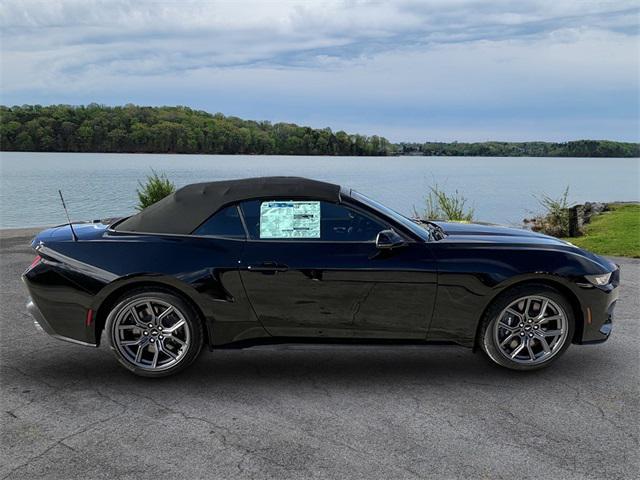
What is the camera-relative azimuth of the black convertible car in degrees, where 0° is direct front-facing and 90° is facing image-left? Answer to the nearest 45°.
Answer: approximately 270°

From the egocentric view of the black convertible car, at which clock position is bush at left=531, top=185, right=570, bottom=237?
The bush is roughly at 10 o'clock from the black convertible car.

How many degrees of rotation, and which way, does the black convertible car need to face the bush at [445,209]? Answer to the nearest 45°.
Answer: approximately 90° to its left

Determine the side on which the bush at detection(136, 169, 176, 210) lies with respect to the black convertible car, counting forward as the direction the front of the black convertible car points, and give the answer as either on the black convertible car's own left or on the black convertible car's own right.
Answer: on the black convertible car's own left
